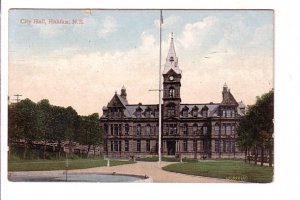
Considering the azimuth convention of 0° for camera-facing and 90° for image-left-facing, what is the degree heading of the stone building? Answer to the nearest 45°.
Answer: approximately 0°
